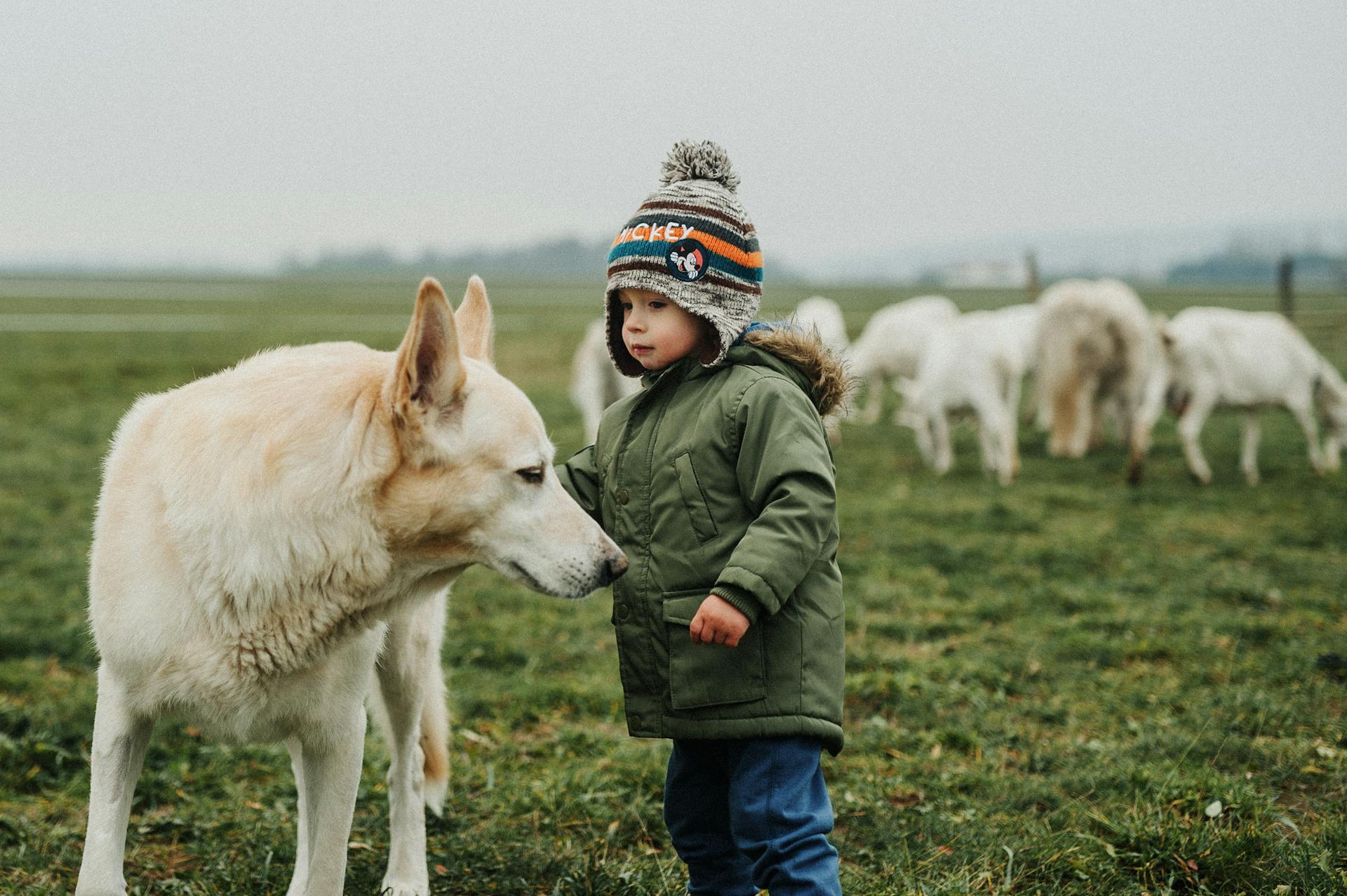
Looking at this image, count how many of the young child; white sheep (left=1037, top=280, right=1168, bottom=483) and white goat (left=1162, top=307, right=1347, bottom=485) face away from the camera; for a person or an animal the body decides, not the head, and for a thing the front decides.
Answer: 1

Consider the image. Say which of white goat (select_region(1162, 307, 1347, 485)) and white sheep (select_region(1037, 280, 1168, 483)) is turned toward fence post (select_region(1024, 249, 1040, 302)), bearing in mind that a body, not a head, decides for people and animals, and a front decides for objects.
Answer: white sheep (select_region(1037, 280, 1168, 483))

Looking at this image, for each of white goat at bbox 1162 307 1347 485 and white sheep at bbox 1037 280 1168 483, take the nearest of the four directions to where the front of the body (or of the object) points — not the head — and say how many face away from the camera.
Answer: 1

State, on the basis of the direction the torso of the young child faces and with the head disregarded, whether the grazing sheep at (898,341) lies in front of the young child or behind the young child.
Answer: behind

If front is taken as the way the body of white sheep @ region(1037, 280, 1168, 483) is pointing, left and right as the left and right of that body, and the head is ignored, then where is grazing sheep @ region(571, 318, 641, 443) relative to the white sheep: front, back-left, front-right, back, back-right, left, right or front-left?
back-left

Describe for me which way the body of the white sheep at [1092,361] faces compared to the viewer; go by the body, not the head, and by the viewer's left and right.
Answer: facing away from the viewer

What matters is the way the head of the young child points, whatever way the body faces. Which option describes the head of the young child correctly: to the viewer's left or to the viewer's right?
to the viewer's left

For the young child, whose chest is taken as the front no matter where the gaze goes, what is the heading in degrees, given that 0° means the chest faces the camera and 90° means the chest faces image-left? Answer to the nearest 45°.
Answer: approximately 45°

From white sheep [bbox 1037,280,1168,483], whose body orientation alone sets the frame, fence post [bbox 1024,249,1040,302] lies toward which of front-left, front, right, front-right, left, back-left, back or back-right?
front

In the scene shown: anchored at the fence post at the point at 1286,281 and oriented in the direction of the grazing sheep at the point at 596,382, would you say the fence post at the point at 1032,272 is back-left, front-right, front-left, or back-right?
front-right

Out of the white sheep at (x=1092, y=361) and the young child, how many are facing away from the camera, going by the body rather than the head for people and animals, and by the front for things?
1
